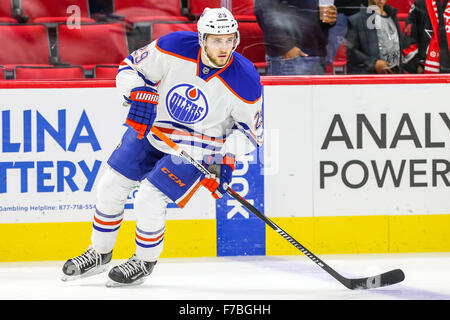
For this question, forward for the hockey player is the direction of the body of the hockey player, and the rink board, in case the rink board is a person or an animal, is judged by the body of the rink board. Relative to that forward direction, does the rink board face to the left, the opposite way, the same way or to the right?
the same way

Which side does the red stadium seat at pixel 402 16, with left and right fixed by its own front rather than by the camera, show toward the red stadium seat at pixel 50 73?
right

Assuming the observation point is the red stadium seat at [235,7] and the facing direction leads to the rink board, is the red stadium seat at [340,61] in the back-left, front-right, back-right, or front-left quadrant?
front-left

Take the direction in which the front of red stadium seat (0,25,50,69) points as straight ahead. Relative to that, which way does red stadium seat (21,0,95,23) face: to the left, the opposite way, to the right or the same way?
the same way

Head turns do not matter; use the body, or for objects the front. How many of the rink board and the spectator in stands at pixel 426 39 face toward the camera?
2

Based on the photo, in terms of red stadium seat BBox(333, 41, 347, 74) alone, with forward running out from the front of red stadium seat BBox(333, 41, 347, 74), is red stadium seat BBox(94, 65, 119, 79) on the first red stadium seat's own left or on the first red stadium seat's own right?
on the first red stadium seat's own right

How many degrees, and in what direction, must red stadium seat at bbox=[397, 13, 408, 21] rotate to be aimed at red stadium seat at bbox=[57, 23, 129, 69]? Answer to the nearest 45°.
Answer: approximately 90° to its right

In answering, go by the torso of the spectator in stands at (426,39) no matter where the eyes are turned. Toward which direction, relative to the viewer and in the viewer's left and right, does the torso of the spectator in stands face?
facing the viewer

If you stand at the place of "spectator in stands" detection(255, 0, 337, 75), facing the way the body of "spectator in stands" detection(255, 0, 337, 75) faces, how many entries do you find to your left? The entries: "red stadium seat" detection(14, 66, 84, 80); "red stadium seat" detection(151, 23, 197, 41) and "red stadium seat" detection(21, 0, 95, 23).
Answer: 0

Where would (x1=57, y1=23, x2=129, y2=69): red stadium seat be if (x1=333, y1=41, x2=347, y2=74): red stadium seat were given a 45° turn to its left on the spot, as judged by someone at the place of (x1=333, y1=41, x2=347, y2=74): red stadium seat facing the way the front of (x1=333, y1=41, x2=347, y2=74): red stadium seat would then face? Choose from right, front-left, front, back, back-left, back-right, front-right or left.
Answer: back-right

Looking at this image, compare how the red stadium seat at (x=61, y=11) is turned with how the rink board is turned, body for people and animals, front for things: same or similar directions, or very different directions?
same or similar directions

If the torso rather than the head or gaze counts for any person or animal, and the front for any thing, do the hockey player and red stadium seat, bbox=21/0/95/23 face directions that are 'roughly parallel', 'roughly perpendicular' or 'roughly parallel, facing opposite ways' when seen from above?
roughly parallel

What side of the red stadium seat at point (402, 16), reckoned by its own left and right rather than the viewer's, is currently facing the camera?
front

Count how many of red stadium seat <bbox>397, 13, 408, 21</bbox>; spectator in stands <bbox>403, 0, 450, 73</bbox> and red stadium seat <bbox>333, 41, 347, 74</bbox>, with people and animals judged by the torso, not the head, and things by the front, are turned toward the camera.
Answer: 3
